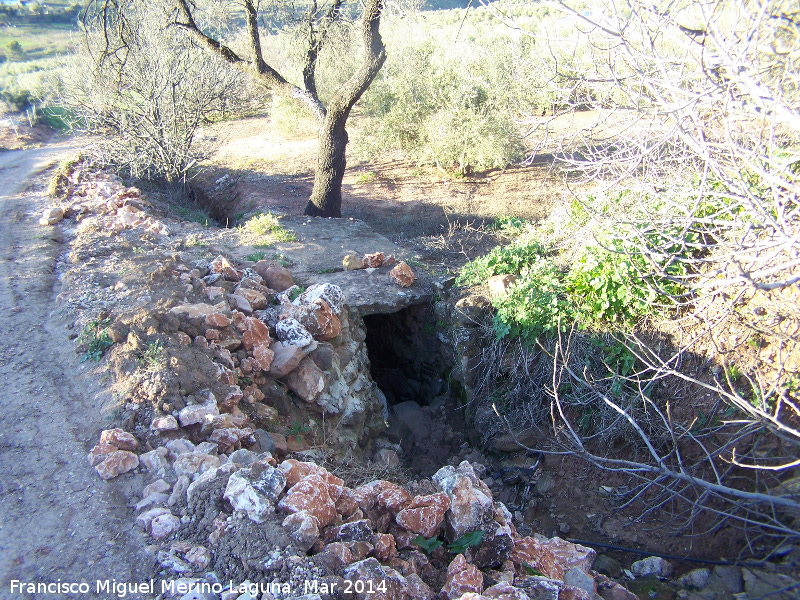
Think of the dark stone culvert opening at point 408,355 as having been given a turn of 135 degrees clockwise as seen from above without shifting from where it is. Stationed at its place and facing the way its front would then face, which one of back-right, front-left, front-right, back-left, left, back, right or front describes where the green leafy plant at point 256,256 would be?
front-left

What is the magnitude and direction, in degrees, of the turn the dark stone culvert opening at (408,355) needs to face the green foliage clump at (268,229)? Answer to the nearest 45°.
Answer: approximately 135° to its right

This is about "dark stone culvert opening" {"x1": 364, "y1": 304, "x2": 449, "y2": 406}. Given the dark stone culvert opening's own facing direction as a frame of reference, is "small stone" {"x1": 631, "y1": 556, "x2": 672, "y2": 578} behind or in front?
in front

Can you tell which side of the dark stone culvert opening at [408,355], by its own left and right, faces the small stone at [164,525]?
front

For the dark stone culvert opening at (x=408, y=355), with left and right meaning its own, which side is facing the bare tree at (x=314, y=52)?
back

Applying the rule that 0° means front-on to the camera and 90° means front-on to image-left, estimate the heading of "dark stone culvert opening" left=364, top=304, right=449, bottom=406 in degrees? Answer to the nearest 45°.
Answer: approximately 0°

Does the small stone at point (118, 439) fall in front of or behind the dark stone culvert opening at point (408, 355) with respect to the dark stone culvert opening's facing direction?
in front

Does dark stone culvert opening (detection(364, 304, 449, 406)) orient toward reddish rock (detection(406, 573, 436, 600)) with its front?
yes

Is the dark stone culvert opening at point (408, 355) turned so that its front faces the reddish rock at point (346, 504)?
yes

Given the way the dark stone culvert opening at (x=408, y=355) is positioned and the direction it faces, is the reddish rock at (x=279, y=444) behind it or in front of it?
in front

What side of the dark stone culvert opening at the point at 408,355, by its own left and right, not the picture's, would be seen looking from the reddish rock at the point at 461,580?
front
